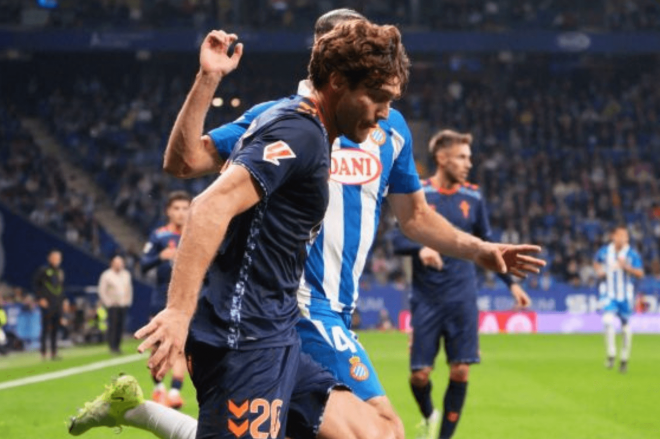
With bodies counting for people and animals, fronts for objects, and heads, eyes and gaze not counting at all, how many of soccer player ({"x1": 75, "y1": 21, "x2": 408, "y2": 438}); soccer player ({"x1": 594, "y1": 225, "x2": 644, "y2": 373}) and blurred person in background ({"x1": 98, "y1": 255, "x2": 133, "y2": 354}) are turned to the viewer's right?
1

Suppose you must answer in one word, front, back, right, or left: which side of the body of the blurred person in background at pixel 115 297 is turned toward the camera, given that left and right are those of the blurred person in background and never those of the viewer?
front

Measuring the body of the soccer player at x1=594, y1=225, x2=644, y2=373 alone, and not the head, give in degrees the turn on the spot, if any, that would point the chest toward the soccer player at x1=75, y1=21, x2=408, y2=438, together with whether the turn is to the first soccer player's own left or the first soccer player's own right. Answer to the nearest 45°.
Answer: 0° — they already face them

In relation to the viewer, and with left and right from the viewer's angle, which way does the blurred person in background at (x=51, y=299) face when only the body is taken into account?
facing the viewer and to the right of the viewer

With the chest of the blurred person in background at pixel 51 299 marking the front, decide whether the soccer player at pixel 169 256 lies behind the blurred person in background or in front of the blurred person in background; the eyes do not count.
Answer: in front

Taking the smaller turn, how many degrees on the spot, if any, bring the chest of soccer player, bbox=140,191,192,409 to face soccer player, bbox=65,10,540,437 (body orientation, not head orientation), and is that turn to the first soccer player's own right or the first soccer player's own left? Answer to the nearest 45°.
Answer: approximately 45° to the first soccer player's own right

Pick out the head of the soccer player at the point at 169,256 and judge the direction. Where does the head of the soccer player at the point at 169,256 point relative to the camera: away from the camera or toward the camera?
toward the camera

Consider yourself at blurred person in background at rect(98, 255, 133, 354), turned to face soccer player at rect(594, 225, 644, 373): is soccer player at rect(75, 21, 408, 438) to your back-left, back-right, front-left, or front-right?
front-right

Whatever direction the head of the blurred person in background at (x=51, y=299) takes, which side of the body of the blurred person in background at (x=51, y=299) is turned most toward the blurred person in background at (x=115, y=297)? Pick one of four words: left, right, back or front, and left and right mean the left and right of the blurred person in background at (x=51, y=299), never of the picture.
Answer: left

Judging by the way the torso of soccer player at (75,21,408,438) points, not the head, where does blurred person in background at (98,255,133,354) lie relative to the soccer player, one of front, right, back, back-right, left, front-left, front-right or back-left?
left

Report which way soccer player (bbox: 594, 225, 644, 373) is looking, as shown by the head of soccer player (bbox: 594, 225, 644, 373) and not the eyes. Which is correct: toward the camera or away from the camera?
toward the camera

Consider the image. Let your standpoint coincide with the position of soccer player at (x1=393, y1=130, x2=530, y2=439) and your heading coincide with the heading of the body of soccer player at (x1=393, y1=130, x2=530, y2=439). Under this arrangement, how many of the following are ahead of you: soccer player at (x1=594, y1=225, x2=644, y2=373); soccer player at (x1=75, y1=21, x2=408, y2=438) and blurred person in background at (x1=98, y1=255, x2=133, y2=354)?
1

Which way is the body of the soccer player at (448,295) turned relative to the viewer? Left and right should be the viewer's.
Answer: facing the viewer

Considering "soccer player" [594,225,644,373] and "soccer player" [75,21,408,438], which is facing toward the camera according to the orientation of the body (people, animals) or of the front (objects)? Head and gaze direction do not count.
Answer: "soccer player" [594,225,644,373]
